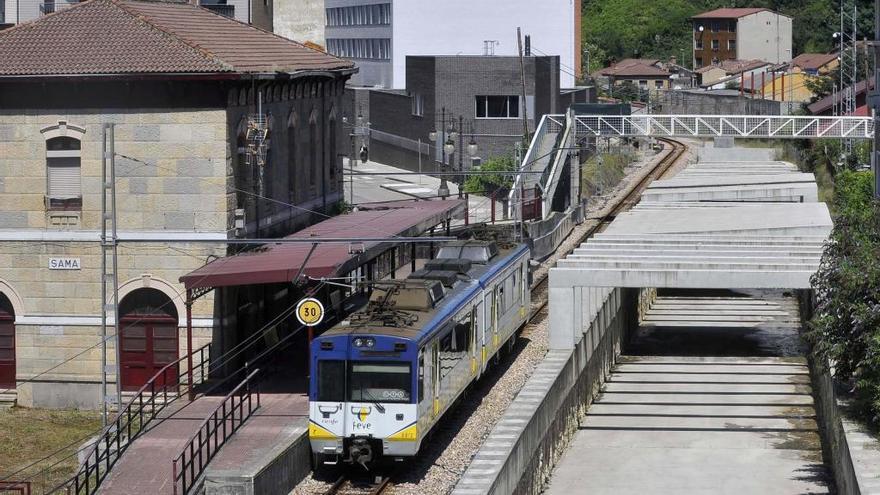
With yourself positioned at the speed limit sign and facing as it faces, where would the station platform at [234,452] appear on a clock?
The station platform is roughly at 1 o'clock from the speed limit sign.

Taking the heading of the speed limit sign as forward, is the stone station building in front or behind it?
behind

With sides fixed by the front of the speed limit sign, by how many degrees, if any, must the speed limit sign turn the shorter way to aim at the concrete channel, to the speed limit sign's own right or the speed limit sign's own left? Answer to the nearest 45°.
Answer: approximately 135° to the speed limit sign's own left

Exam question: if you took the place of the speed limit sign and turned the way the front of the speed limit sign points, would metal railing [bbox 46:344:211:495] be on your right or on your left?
on your right

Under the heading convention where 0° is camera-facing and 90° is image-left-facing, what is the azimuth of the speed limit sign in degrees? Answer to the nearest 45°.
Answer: approximately 0°

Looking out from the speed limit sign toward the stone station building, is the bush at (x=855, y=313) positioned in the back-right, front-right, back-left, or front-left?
back-right

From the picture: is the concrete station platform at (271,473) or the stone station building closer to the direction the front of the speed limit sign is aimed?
the concrete station platform

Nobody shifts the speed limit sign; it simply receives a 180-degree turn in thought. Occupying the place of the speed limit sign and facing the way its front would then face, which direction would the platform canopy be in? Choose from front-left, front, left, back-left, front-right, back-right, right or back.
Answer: front

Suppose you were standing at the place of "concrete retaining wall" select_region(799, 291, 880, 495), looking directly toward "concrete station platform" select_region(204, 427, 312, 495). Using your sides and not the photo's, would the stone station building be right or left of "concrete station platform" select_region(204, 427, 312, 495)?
right

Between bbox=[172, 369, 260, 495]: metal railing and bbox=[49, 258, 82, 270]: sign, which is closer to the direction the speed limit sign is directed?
the metal railing

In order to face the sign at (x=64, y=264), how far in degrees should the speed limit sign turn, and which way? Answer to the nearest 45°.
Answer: approximately 135° to its right

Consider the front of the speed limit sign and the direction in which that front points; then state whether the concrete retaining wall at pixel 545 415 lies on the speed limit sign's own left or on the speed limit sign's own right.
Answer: on the speed limit sign's own left

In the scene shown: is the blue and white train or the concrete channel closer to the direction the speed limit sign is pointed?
the blue and white train
